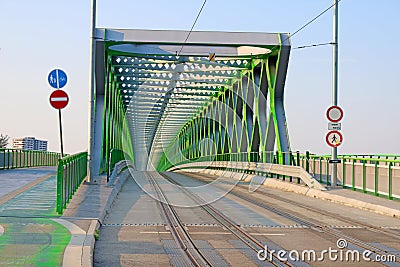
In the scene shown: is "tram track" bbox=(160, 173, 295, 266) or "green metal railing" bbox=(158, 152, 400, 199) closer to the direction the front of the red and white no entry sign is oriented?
the tram track

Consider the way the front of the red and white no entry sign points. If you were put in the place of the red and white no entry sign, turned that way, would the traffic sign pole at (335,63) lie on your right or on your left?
on your left

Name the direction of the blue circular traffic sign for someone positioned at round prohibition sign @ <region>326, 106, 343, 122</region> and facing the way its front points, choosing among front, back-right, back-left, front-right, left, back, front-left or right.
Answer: front-right

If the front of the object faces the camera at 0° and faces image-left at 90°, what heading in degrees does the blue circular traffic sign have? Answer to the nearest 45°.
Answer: approximately 0°
